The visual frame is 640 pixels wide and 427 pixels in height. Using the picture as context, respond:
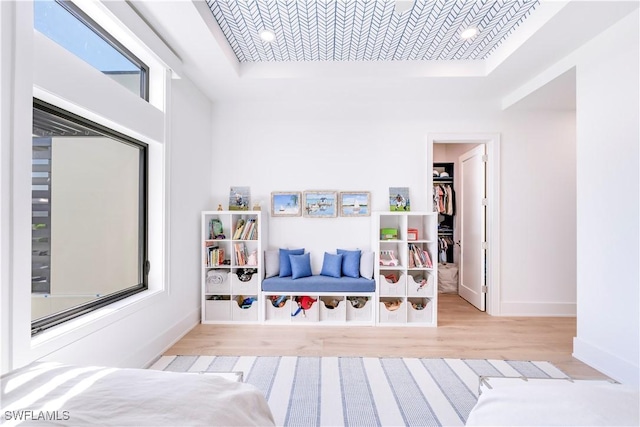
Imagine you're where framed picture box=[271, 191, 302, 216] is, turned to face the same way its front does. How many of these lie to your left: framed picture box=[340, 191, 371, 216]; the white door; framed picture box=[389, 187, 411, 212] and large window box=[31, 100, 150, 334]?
3

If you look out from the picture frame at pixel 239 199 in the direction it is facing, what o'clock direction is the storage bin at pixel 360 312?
The storage bin is roughly at 10 o'clock from the picture frame.

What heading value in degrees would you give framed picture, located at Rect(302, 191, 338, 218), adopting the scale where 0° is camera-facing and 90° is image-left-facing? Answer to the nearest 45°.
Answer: approximately 0°

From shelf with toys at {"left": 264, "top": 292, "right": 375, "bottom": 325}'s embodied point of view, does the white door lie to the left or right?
on its left

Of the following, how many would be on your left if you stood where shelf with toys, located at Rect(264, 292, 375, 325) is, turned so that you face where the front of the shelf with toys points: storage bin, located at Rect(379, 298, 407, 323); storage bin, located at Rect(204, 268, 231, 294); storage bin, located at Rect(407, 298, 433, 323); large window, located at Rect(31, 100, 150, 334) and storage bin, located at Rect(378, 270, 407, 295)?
3

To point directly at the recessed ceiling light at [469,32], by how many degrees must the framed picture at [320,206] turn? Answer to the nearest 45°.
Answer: approximately 45° to its left
